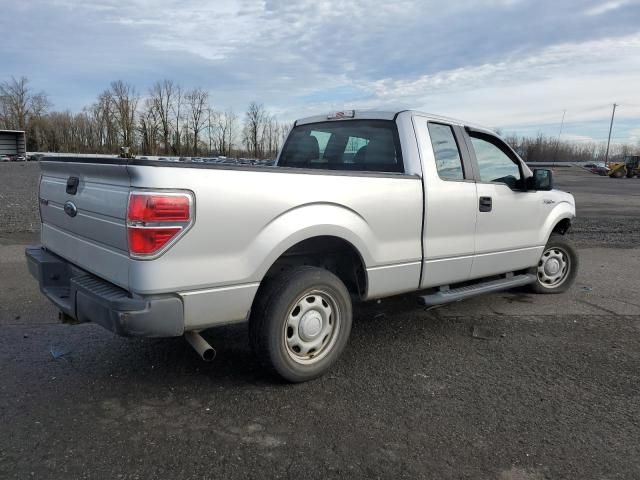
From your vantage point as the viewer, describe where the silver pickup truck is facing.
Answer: facing away from the viewer and to the right of the viewer
